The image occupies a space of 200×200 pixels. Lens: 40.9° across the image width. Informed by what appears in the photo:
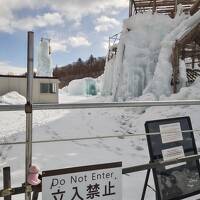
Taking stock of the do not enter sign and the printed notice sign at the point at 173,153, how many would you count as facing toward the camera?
2

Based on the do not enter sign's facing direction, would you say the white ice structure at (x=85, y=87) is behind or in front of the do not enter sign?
behind

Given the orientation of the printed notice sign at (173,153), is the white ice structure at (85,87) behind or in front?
behind

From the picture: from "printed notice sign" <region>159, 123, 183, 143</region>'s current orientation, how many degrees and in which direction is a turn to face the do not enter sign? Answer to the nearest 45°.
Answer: approximately 45° to its right

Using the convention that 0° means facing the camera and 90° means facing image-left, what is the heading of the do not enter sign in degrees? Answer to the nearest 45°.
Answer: approximately 0°

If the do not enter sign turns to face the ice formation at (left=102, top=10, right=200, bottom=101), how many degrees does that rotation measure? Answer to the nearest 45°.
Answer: approximately 180°

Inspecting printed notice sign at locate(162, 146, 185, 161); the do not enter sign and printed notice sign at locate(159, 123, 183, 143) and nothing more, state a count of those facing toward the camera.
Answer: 3

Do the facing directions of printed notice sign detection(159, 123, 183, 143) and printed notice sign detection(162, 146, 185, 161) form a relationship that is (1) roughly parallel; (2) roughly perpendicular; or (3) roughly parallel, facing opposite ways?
roughly parallel

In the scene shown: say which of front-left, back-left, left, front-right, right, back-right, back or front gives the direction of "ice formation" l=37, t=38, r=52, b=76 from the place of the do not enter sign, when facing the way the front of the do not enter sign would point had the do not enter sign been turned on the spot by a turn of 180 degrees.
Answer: front

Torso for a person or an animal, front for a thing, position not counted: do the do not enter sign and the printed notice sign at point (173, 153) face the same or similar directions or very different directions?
same or similar directions

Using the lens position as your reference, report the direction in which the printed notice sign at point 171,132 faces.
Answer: facing the viewer

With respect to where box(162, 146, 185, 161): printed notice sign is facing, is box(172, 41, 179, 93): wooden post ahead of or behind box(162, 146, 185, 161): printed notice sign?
behind

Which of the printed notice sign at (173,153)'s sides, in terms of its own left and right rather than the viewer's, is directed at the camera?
front

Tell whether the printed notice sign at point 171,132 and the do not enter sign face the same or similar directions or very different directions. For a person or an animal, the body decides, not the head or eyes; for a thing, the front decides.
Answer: same or similar directions
